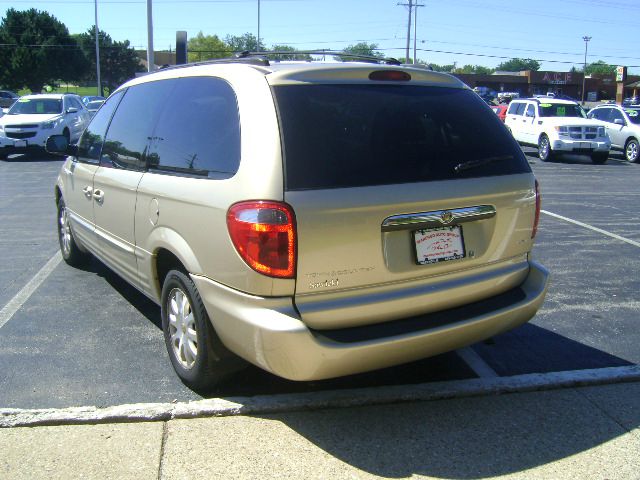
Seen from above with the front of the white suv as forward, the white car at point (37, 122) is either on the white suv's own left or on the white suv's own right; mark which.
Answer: on the white suv's own right

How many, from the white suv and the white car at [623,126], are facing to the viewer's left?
0

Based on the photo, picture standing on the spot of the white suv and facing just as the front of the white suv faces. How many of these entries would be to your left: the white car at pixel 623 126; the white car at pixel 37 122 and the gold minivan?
1

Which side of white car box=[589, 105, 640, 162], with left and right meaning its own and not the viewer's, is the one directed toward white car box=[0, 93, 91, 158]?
right

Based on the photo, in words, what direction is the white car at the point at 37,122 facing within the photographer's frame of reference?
facing the viewer and to the left of the viewer

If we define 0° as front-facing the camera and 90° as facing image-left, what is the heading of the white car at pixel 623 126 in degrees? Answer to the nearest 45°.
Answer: approximately 315°

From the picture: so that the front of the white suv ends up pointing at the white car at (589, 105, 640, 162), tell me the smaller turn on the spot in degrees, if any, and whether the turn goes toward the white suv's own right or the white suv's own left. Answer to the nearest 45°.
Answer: approximately 90° to the white suv's own left

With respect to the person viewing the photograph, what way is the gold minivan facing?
facing away from the viewer and to the left of the viewer

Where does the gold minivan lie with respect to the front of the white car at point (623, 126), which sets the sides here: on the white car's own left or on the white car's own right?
on the white car's own right

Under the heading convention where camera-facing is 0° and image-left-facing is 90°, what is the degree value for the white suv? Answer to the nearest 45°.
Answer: approximately 315°

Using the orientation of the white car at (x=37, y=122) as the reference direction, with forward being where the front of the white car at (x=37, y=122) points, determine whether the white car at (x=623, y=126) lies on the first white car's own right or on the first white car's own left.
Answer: on the first white car's own left

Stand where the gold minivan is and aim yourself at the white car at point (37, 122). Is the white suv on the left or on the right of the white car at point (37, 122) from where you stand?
right

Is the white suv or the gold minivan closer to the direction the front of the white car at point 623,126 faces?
the gold minivan

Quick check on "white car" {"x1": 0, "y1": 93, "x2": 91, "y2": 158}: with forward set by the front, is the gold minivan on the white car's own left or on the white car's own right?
on the white car's own left

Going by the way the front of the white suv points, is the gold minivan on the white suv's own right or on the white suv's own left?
on the white suv's own right
